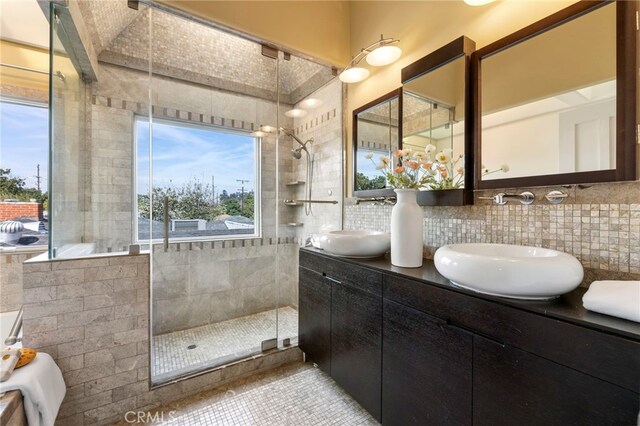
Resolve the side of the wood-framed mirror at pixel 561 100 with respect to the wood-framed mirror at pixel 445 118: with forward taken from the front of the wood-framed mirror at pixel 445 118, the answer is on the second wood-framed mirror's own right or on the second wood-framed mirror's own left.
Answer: on the second wood-framed mirror's own left

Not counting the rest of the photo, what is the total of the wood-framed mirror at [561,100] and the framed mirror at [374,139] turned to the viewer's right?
0

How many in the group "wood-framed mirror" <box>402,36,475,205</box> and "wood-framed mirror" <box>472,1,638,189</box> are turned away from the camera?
0

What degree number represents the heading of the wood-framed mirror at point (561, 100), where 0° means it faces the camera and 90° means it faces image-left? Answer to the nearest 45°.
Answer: approximately 45°

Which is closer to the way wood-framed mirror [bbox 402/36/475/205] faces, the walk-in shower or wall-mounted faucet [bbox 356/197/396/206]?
the walk-in shower

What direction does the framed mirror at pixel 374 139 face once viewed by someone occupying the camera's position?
facing the viewer and to the left of the viewer

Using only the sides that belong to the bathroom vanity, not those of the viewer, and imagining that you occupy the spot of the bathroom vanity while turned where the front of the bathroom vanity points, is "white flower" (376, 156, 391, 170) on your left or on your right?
on your right

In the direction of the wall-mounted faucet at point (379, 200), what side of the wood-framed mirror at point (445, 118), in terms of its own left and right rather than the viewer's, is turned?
right

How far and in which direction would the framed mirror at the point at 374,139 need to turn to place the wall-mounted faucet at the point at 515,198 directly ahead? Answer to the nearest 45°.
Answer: approximately 90° to its left

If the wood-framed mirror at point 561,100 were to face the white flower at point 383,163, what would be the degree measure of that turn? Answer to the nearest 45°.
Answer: approximately 45° to its right

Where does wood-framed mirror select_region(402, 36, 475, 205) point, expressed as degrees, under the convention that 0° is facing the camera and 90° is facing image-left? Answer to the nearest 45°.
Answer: approximately 45°
